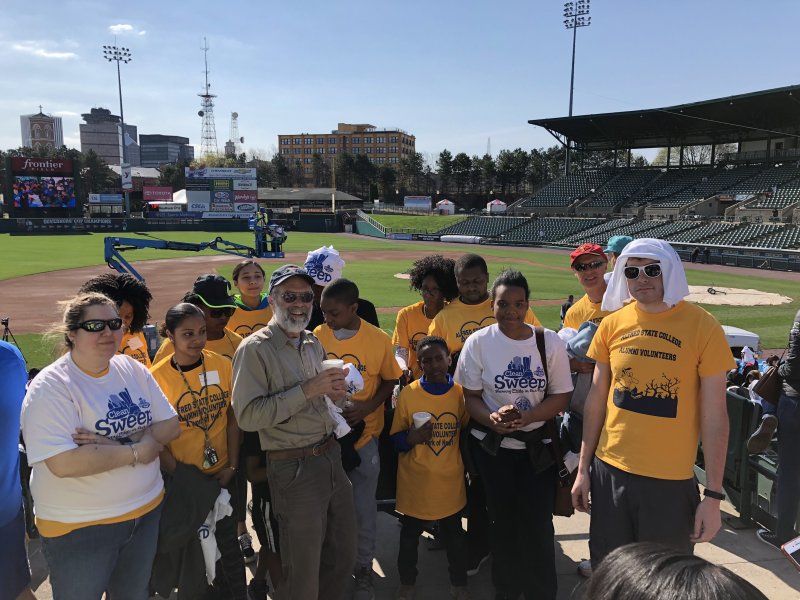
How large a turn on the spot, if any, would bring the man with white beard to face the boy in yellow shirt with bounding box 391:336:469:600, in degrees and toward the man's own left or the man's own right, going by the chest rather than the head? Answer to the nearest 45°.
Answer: approximately 90° to the man's own left

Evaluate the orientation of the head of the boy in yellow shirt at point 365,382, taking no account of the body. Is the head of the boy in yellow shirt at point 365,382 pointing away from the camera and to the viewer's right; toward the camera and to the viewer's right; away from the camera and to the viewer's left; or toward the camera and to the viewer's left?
toward the camera and to the viewer's left

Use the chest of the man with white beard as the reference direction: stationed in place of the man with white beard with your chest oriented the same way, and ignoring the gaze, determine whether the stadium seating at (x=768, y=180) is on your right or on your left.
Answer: on your left

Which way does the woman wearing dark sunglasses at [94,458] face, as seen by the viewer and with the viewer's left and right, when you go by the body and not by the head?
facing the viewer and to the right of the viewer

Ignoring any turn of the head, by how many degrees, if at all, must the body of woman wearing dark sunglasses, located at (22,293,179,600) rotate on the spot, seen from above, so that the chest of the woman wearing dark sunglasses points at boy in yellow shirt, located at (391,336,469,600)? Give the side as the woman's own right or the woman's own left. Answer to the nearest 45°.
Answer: approximately 45° to the woman's own left

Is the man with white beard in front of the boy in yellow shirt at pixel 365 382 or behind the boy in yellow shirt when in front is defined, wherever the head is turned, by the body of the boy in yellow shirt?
in front

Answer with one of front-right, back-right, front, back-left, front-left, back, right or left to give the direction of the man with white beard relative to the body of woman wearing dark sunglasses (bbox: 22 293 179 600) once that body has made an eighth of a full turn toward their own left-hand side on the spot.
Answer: front

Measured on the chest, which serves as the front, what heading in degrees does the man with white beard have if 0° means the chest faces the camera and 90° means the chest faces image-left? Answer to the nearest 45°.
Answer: approximately 315°

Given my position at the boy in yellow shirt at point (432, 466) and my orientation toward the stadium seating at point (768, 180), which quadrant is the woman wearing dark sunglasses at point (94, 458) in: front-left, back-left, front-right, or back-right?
back-left

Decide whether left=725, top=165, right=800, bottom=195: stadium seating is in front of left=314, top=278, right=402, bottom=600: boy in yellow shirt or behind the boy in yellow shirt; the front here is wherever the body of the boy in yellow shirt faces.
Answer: behind

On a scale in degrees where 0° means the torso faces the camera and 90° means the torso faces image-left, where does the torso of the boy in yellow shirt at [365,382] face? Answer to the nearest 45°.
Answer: approximately 45°
